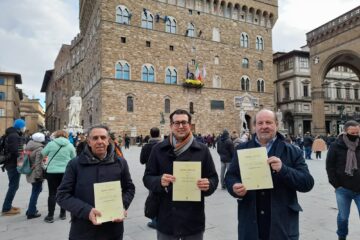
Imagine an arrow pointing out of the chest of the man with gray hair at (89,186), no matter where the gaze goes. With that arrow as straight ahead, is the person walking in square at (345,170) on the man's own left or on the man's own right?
on the man's own left

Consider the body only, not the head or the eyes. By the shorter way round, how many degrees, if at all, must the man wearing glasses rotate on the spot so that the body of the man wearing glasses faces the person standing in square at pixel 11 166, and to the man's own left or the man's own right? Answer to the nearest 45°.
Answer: approximately 135° to the man's own right

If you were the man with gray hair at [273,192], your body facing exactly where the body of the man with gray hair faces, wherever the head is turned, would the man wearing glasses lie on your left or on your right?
on your right

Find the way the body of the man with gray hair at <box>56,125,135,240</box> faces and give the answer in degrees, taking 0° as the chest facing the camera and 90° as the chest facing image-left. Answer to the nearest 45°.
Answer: approximately 0°

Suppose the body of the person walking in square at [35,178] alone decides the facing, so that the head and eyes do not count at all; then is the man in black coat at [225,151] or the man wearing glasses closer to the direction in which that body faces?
the man in black coat

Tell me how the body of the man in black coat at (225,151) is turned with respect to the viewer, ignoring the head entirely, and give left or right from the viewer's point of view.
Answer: facing away from the viewer
